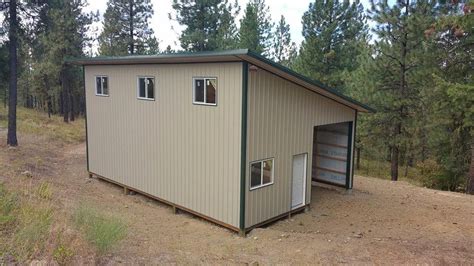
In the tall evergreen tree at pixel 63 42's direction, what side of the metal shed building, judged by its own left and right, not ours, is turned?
back

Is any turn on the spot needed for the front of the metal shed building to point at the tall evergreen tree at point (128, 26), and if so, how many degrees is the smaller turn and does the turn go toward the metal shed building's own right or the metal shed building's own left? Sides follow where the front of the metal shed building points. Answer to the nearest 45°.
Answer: approximately 135° to the metal shed building's own left

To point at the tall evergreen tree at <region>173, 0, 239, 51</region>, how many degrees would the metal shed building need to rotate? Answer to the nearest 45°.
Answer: approximately 135° to its left

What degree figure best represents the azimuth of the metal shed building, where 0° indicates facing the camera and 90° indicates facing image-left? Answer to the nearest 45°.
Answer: approximately 315°

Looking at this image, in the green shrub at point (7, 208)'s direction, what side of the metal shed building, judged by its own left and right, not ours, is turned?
right

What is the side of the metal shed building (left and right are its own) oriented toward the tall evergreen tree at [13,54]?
back

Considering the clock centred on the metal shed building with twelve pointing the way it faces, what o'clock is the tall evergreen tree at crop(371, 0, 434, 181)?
The tall evergreen tree is roughly at 9 o'clock from the metal shed building.

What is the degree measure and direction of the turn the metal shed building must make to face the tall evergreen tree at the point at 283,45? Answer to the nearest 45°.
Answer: approximately 135° to its left

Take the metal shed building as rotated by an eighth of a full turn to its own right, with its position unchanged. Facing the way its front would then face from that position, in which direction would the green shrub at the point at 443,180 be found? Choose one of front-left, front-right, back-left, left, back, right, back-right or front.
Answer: back-left

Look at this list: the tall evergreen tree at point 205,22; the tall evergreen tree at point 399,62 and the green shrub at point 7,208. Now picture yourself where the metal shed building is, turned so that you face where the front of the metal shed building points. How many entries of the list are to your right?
1

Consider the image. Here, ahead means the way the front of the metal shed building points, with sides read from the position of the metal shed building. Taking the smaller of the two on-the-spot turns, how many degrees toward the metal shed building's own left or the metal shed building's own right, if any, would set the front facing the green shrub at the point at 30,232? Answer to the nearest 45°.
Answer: approximately 90° to the metal shed building's own right

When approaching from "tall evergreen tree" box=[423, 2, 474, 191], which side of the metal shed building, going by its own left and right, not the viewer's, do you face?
left
